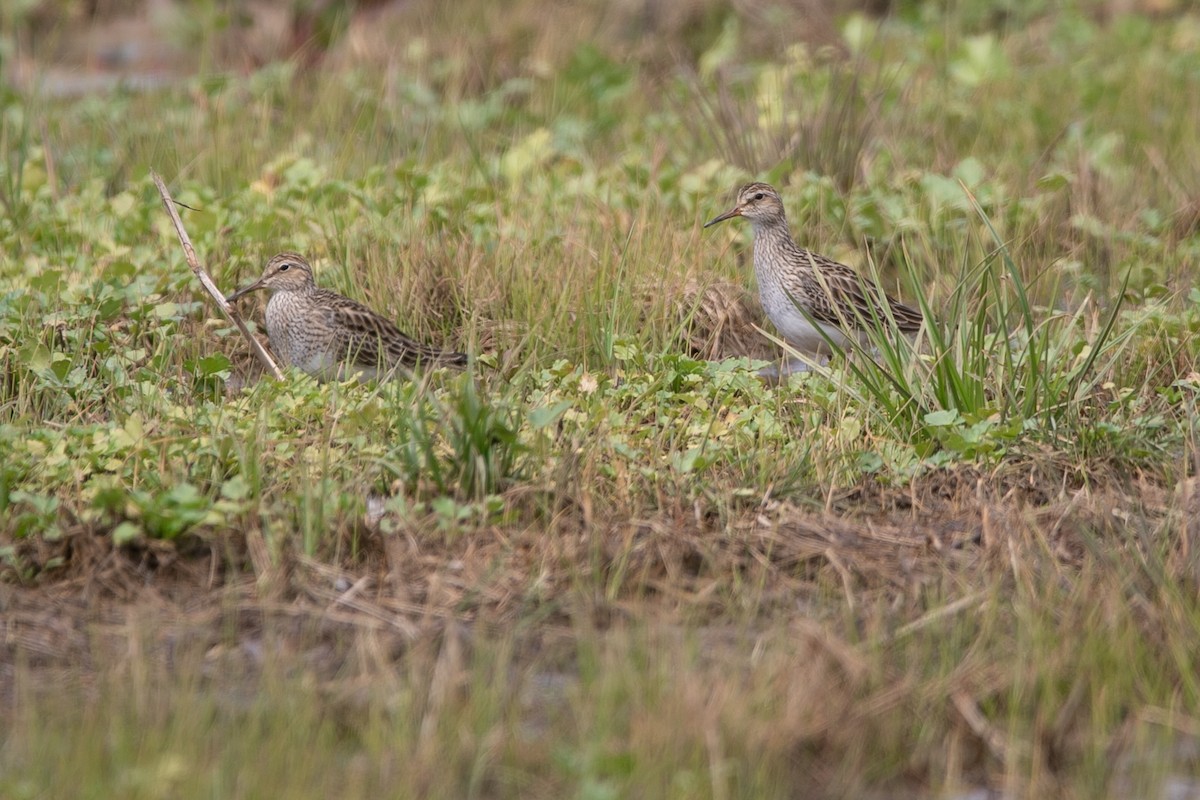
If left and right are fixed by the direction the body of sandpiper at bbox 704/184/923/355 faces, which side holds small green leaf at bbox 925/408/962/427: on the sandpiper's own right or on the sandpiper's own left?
on the sandpiper's own left

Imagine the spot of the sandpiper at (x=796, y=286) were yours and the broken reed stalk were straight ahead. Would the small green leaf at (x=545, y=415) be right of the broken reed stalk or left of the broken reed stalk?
left

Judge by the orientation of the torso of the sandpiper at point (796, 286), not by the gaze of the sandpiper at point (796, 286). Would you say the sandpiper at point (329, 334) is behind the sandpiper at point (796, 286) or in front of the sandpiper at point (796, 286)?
in front

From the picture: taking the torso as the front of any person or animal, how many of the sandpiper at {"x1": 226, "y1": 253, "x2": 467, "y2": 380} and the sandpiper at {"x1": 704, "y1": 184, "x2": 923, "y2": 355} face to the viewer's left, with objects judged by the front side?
2

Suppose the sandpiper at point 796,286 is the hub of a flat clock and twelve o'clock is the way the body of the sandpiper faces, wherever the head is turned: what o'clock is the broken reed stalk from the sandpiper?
The broken reed stalk is roughly at 11 o'clock from the sandpiper.

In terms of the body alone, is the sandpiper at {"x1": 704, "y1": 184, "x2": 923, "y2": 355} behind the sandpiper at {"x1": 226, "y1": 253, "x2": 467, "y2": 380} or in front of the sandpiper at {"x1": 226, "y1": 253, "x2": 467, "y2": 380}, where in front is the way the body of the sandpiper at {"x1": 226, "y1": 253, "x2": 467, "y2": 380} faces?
behind

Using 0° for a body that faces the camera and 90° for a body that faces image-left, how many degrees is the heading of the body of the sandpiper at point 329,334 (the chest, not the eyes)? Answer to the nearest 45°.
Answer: approximately 90°

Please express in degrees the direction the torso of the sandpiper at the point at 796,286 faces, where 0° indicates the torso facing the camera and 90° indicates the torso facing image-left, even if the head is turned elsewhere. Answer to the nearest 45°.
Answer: approximately 90°

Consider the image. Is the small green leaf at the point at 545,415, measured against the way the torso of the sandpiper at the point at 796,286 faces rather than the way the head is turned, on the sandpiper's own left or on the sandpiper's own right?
on the sandpiper's own left

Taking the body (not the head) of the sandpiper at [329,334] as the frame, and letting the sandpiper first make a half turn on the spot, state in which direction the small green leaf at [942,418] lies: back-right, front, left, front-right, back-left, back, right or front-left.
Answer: front-right
